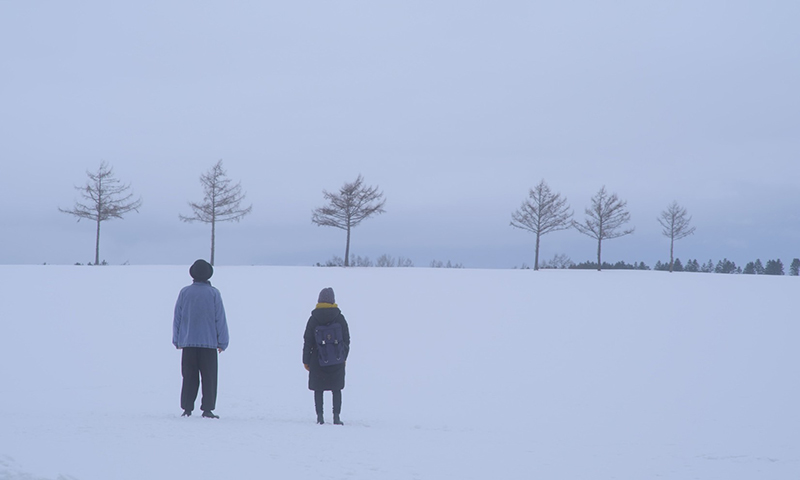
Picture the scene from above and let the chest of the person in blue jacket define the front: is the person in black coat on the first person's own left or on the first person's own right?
on the first person's own right

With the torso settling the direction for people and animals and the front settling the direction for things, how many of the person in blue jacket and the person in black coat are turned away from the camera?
2

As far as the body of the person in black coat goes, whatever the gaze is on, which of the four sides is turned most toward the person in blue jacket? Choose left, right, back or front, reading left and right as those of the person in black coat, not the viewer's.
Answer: left

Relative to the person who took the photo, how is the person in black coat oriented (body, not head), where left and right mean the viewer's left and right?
facing away from the viewer

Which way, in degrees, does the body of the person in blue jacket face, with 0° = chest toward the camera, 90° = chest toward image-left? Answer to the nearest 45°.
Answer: approximately 180°

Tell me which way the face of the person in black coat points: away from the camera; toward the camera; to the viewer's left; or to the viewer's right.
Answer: away from the camera

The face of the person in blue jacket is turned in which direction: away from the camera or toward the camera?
away from the camera
